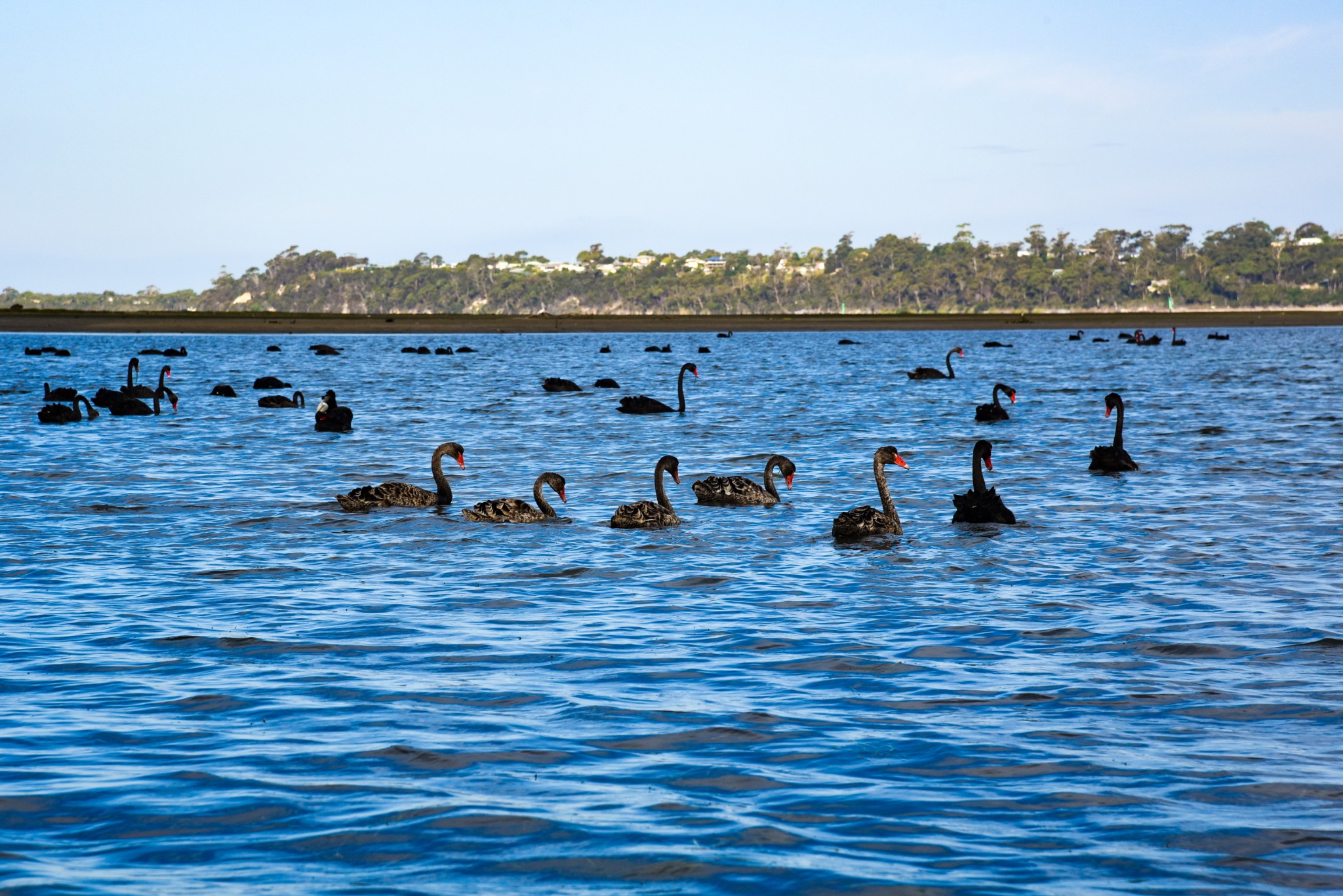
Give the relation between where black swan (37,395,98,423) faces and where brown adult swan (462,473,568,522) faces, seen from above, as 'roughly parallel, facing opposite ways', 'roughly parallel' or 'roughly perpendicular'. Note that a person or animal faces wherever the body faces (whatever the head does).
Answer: roughly parallel

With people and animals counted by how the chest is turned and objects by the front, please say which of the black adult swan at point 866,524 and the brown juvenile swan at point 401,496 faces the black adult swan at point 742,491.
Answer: the brown juvenile swan at point 401,496

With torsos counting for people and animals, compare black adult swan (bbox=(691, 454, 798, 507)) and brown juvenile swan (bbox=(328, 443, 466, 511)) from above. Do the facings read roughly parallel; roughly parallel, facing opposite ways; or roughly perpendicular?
roughly parallel

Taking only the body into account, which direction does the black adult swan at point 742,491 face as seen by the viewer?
to the viewer's right

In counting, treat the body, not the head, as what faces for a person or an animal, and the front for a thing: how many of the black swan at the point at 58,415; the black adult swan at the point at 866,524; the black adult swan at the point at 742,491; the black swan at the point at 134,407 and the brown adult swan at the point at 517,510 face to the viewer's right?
5

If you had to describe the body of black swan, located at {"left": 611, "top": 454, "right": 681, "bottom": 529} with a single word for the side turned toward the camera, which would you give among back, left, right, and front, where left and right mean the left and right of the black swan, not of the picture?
right

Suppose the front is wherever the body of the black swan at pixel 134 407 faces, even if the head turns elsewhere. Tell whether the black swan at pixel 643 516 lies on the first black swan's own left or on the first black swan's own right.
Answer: on the first black swan's own right

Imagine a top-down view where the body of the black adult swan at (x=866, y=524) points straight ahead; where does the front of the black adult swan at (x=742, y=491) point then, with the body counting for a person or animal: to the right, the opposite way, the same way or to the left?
the same way

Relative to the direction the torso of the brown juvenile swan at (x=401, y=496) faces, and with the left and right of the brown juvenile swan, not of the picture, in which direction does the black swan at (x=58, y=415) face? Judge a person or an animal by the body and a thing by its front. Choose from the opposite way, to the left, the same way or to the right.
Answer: the same way

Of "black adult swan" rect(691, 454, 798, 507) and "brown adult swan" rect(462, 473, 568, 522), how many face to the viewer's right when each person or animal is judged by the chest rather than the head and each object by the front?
2

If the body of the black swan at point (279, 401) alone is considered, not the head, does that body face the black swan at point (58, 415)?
no

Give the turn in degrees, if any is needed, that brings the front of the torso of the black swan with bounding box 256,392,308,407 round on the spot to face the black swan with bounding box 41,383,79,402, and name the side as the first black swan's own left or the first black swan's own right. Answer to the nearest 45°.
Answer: approximately 180°

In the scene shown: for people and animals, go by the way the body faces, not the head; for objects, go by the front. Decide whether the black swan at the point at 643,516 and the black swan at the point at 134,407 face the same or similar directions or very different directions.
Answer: same or similar directions

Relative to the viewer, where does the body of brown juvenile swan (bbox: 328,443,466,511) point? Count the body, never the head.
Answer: to the viewer's right

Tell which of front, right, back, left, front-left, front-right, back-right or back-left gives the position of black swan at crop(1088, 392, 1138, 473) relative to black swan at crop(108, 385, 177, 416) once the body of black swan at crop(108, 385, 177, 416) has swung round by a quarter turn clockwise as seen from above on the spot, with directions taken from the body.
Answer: front-left

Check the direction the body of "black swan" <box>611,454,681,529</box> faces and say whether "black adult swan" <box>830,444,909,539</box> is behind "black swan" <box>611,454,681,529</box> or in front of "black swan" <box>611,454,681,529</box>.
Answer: in front

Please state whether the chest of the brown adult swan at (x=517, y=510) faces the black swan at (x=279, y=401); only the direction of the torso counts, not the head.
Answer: no

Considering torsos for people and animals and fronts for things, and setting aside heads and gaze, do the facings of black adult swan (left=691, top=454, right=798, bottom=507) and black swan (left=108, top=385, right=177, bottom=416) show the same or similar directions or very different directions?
same or similar directions

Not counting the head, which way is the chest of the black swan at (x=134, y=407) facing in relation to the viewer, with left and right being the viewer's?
facing to the right of the viewer
